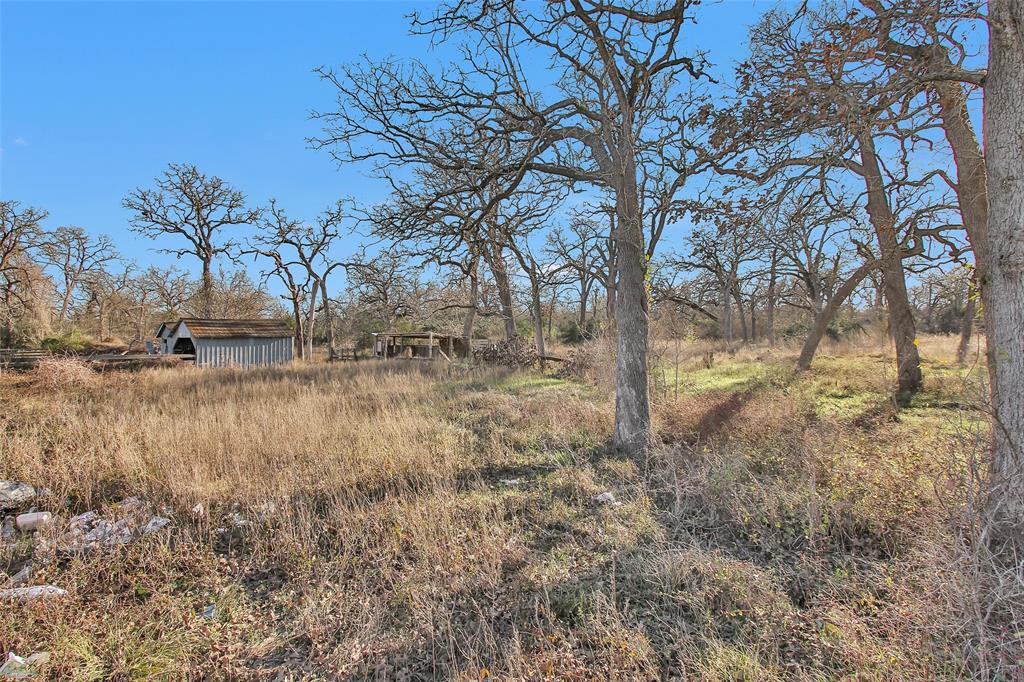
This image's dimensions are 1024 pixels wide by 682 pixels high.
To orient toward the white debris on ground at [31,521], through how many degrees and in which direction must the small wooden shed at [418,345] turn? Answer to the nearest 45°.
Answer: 0° — it already faces it

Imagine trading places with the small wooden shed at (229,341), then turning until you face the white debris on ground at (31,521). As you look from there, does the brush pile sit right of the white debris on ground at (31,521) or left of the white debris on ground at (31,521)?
left

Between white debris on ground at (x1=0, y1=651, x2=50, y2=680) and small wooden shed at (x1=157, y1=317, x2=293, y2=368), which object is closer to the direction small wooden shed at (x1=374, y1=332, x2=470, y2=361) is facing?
the white debris on ground

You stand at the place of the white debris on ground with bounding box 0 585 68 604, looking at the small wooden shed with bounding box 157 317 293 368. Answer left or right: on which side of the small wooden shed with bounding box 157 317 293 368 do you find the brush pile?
right

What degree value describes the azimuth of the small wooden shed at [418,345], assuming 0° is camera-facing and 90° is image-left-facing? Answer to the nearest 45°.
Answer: approximately 0°

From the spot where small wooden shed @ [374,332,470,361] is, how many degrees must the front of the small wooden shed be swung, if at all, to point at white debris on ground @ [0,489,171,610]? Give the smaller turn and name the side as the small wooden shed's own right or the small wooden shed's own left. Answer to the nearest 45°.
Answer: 0° — it already faces it

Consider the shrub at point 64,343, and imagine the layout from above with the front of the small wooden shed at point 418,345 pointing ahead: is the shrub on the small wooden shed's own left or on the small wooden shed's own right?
on the small wooden shed's own right

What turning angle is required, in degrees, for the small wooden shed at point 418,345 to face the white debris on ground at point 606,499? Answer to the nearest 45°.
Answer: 0° — it already faces it
